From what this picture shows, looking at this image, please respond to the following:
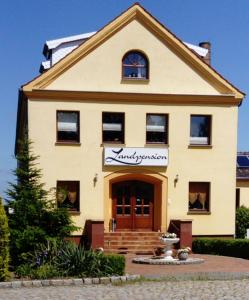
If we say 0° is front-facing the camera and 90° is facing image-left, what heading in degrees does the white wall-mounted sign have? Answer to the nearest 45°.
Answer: approximately 0°

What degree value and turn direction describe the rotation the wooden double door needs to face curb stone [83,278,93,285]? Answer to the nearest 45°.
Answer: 0° — it already faces it

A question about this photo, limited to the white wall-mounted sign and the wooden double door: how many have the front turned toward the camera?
2

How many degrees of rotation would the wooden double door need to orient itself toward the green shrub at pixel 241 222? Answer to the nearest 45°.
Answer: approximately 135° to its left

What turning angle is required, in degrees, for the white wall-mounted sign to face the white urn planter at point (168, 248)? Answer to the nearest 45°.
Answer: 0° — it already faces it

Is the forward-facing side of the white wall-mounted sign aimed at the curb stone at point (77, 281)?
yes
